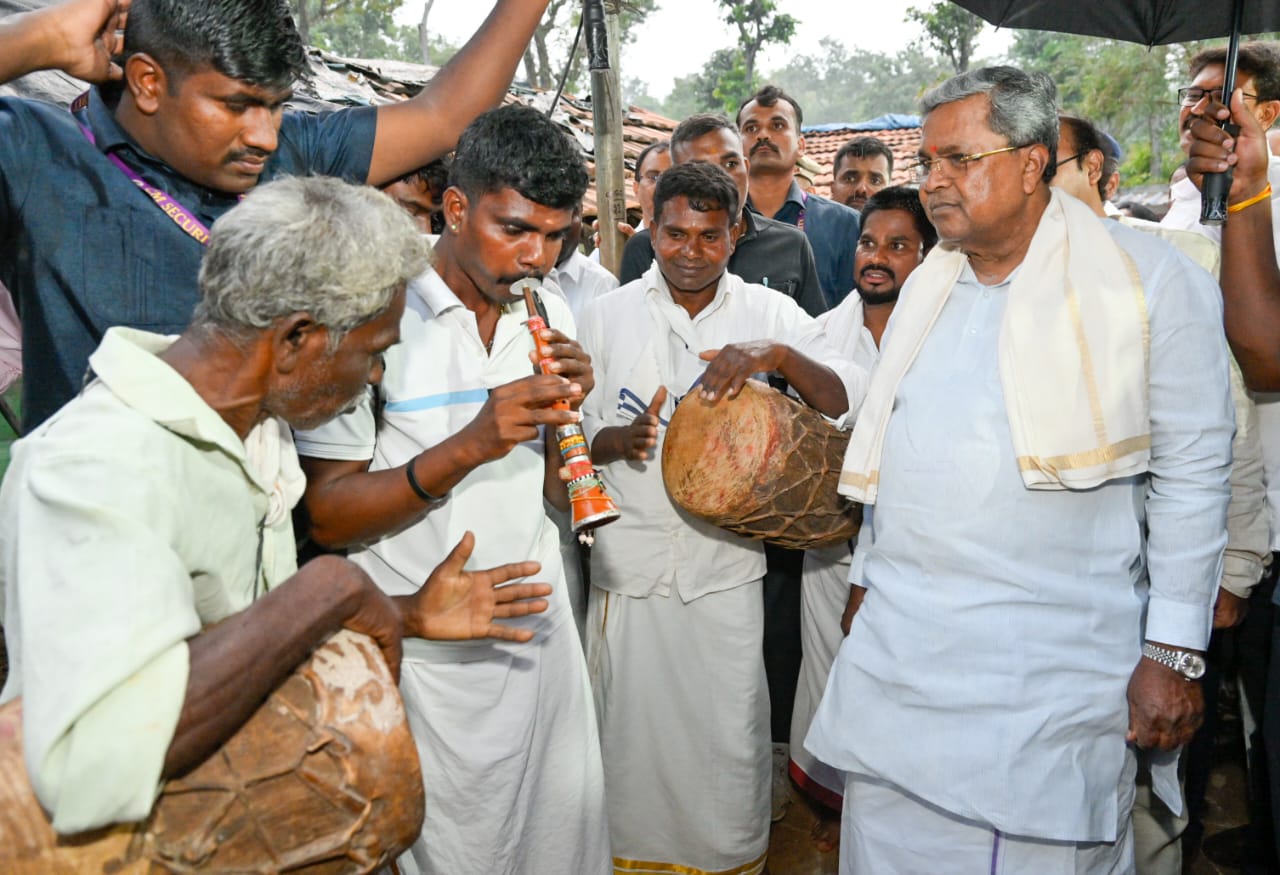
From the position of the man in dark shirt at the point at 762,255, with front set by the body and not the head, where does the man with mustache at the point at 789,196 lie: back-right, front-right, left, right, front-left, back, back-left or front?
back

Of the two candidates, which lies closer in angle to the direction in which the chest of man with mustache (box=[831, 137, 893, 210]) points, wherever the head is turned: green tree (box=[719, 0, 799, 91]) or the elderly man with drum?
the elderly man with drum

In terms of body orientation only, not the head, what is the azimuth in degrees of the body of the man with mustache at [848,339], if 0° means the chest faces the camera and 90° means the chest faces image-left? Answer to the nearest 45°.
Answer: approximately 45°

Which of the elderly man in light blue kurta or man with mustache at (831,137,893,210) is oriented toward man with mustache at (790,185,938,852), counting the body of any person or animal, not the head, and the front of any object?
man with mustache at (831,137,893,210)

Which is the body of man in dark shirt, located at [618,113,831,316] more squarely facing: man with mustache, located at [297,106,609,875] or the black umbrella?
the man with mustache

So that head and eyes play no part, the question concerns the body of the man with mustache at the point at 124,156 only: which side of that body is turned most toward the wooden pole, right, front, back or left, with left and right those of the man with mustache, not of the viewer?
left

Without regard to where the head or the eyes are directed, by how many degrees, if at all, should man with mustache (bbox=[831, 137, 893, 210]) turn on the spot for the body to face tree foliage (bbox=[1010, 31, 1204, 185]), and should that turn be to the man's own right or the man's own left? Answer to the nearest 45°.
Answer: approximately 180°

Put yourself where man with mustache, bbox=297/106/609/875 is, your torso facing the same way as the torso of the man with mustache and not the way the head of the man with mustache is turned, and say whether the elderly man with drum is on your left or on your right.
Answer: on your right

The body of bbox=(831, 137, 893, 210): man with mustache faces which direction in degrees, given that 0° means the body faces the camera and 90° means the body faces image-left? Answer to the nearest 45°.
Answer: approximately 0°

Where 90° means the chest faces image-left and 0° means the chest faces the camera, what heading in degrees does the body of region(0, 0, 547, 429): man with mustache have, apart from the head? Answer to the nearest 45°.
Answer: approximately 315°

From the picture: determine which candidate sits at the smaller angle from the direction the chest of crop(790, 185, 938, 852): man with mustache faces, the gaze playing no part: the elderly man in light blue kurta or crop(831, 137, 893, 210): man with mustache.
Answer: the elderly man in light blue kurta

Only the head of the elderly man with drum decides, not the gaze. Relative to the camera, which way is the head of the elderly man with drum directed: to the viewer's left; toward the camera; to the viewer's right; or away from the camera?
to the viewer's right

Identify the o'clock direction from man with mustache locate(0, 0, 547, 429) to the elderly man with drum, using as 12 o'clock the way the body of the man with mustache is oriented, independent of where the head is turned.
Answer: The elderly man with drum is roughly at 1 o'clock from the man with mustache.

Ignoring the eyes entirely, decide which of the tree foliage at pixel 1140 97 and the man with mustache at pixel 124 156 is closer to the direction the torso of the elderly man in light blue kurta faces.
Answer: the man with mustache
